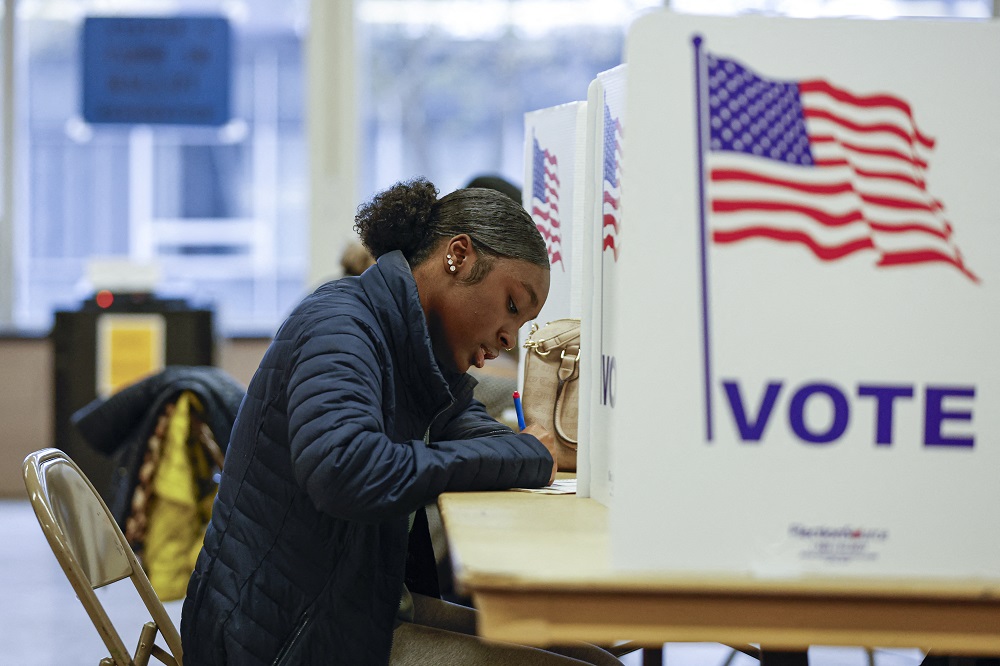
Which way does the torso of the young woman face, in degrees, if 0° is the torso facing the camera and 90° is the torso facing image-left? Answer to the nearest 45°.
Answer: approximately 270°

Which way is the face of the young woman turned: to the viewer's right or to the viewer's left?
to the viewer's right
